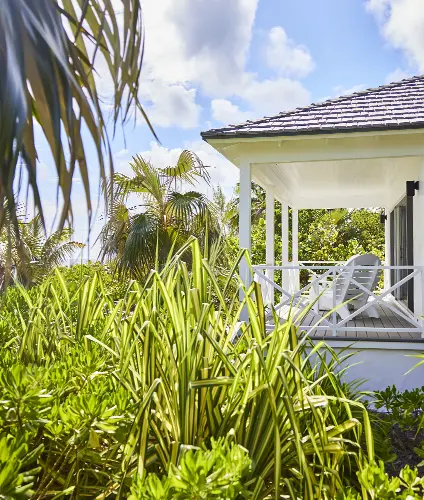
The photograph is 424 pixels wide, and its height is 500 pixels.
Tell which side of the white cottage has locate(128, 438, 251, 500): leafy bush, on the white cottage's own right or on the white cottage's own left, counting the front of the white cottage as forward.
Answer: on the white cottage's own left

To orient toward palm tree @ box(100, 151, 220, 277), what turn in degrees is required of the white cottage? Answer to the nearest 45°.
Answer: approximately 45° to its right

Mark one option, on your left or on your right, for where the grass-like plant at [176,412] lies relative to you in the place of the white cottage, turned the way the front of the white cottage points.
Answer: on your left

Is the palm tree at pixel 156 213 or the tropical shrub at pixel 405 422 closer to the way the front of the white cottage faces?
the palm tree

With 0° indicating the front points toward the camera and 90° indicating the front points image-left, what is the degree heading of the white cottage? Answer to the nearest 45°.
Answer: approximately 90°

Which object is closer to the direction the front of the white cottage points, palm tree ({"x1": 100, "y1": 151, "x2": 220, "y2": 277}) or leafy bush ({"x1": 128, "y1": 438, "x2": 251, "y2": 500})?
the palm tree

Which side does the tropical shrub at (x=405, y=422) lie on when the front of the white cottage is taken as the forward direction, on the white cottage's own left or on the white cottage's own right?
on the white cottage's own left
